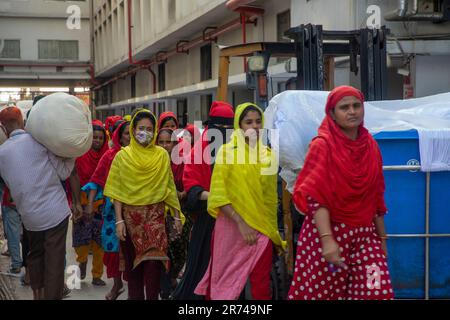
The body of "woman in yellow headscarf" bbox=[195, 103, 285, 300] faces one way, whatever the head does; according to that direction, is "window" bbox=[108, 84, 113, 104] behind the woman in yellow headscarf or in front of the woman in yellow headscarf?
behind

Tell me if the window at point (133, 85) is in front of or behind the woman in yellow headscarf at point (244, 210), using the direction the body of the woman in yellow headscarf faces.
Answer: behind

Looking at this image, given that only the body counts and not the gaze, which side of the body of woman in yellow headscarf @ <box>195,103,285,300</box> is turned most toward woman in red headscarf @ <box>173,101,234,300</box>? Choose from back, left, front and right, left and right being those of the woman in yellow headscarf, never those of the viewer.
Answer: back

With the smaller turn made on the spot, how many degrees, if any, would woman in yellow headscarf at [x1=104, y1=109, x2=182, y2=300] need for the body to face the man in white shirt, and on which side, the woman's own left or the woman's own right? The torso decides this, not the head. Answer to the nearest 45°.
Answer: approximately 45° to the woman's own right

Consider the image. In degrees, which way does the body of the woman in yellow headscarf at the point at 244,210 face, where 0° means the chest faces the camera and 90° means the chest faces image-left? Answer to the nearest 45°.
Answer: approximately 315°

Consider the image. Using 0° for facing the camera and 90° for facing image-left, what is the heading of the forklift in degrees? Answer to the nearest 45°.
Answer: approximately 315°

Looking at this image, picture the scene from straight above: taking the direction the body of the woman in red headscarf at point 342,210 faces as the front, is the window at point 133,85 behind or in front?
behind

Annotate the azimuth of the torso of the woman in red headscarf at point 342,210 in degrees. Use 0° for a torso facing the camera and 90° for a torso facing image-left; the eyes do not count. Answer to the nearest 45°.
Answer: approximately 315°

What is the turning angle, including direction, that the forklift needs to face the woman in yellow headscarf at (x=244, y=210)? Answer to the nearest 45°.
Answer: approximately 45° to its right

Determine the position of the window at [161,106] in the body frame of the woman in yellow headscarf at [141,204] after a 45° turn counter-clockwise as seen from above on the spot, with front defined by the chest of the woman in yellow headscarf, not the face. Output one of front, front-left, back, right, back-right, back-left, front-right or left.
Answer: back-left
